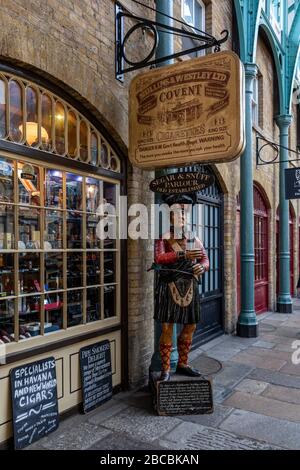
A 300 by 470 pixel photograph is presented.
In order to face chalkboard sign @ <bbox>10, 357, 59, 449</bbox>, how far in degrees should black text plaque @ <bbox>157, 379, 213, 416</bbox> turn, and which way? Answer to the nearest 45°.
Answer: approximately 45° to its right

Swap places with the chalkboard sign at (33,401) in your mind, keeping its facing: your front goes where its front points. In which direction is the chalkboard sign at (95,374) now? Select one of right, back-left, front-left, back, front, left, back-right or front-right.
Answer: left

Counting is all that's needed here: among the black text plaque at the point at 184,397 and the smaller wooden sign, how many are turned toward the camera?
2

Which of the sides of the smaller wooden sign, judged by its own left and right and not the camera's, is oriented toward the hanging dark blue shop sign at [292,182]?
back

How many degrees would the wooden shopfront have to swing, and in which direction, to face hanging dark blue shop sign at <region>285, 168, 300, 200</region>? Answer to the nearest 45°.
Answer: approximately 90° to its left

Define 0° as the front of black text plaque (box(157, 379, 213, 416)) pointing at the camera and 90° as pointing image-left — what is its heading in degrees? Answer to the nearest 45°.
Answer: approximately 0°

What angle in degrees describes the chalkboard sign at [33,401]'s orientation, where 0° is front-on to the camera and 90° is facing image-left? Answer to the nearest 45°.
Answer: approximately 315°

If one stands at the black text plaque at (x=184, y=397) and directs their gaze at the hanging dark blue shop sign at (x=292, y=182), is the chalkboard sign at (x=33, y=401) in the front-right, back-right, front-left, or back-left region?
back-left
